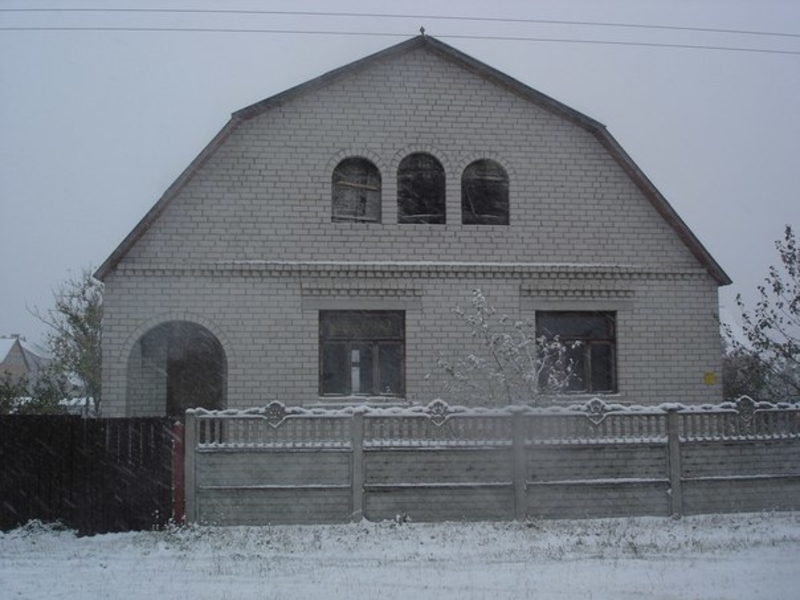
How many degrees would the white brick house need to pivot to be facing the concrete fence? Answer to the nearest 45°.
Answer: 0° — it already faces it

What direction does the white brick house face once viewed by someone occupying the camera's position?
facing the viewer
